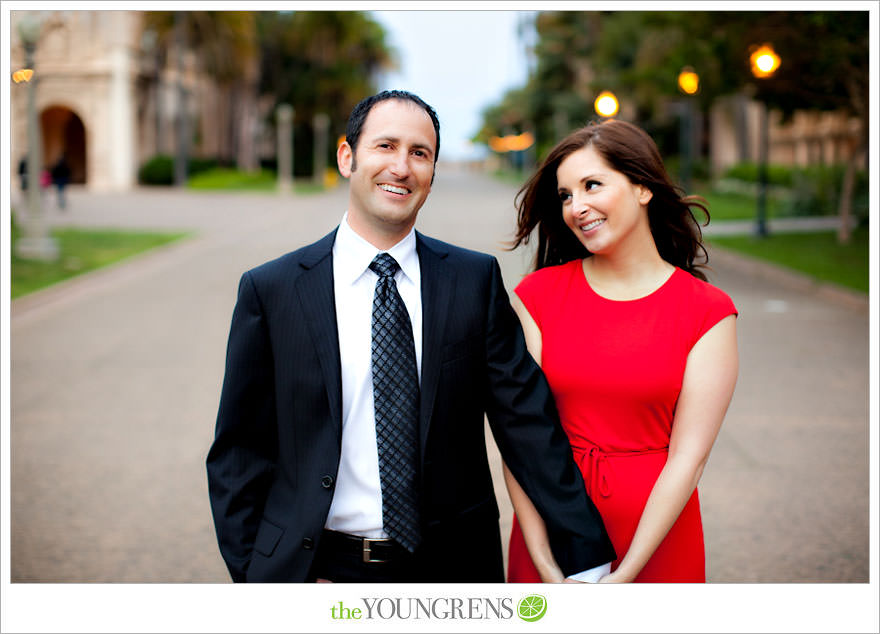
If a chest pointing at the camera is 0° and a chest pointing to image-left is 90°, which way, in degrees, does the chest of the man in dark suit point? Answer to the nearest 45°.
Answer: approximately 0°

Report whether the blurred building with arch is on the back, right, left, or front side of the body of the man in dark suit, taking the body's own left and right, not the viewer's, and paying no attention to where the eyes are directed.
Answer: back

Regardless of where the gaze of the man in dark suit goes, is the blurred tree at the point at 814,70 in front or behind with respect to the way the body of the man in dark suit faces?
behind

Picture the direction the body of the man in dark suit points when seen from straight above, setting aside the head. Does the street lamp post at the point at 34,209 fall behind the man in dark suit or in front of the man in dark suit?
behind

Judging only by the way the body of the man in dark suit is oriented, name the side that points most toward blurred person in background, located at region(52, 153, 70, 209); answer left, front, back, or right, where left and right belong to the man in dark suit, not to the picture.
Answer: back
